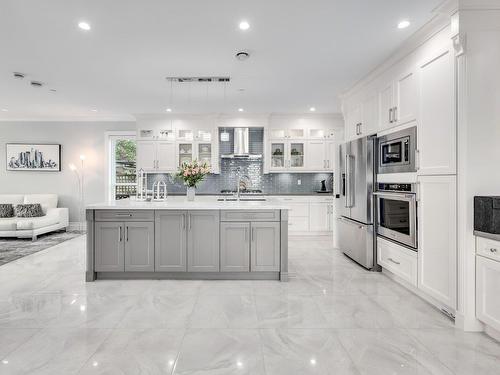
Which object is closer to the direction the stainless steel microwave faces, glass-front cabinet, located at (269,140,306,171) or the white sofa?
the white sofa

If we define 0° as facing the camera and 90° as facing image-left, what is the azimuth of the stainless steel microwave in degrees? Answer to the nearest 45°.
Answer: approximately 45°

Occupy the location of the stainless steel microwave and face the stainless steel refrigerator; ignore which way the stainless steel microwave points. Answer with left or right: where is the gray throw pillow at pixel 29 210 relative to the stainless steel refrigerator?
left

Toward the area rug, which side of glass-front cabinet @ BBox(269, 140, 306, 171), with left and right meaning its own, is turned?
right

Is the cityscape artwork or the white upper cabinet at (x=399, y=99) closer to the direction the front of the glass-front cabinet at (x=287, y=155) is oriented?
the white upper cabinet

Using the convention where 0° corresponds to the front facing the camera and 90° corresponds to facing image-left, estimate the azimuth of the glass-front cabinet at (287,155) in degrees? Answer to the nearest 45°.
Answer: approximately 0°
